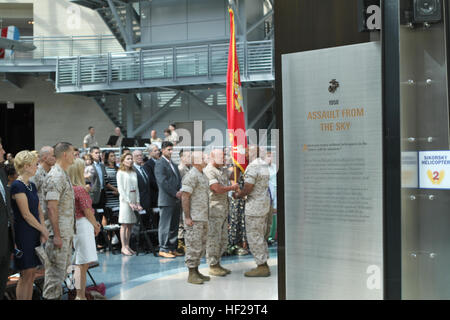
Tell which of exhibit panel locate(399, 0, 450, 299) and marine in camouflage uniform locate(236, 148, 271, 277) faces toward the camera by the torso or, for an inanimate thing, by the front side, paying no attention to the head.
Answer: the exhibit panel

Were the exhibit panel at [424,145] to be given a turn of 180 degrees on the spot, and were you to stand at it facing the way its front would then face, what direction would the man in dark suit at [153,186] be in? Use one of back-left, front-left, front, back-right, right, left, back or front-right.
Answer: front-left

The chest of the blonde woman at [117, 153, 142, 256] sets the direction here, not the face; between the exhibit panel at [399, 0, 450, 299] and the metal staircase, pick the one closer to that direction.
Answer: the exhibit panel

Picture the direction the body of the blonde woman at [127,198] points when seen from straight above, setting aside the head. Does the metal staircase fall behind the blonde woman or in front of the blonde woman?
behind

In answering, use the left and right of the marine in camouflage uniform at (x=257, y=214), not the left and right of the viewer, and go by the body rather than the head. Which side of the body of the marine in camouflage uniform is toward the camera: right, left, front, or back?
left

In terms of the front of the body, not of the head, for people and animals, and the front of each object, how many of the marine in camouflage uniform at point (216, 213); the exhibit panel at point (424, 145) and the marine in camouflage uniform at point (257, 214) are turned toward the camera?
1

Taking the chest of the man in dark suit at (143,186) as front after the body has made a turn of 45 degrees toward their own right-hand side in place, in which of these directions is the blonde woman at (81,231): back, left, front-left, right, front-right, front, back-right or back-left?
front

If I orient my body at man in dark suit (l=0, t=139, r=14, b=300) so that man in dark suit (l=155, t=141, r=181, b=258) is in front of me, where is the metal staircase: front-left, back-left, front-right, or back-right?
front-left

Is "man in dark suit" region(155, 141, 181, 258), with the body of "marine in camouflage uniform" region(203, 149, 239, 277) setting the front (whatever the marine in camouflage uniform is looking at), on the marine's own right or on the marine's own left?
on the marine's own left

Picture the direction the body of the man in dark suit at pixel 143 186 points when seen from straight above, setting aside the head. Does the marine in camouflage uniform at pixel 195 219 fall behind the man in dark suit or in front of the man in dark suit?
in front

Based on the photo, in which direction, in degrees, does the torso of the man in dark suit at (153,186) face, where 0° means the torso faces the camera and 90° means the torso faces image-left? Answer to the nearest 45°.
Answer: approximately 315°

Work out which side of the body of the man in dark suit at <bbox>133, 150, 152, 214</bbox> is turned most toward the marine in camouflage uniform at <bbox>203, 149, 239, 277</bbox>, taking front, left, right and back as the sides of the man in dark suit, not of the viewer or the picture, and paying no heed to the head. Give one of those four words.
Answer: front

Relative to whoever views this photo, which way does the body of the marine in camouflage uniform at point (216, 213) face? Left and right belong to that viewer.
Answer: facing to the right of the viewer

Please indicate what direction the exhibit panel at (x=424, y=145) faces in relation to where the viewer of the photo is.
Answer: facing the viewer

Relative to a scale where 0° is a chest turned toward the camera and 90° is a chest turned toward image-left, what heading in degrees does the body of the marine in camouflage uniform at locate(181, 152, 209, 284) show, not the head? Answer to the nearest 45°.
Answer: approximately 315°
